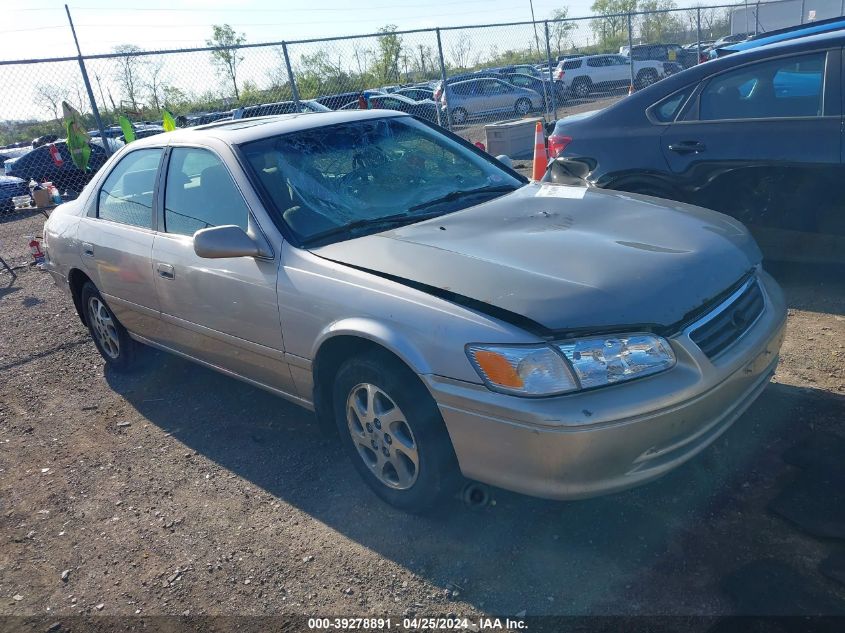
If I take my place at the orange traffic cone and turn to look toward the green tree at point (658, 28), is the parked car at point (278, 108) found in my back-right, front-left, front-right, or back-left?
front-left

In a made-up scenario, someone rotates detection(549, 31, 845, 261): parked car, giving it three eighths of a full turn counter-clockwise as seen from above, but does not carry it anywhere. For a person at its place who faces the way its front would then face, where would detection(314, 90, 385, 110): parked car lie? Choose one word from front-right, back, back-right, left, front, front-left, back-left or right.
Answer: front

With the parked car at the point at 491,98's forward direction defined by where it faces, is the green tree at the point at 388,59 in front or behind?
behind

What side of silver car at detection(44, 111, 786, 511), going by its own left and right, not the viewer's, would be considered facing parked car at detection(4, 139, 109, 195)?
back

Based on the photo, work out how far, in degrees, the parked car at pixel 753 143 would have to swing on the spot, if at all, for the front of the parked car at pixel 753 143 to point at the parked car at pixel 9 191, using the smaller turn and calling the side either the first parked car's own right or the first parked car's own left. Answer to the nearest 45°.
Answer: approximately 135° to the first parked car's own left

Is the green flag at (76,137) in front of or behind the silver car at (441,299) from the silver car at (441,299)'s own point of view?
behind

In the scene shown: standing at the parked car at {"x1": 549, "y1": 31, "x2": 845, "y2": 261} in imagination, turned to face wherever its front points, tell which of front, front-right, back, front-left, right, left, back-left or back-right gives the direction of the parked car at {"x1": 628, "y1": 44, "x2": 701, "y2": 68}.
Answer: left

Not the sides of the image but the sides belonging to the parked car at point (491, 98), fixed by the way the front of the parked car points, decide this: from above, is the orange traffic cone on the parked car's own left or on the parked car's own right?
on the parked car's own right

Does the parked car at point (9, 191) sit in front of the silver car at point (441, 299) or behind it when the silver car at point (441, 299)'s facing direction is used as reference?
behind

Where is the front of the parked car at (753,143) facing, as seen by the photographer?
facing to the right of the viewer

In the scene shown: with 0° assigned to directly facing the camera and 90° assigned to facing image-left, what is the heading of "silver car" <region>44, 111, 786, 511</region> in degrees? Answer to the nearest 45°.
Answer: approximately 315°

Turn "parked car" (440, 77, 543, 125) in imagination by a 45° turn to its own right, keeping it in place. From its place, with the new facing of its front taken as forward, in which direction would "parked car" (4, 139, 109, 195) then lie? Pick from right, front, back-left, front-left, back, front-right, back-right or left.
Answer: back-right

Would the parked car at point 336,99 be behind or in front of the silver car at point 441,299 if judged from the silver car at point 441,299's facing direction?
behind

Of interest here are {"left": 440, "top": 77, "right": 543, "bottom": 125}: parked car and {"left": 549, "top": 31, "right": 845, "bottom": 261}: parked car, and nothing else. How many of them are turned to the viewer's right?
2

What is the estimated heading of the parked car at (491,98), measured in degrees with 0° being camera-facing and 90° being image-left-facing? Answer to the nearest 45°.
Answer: approximately 270°

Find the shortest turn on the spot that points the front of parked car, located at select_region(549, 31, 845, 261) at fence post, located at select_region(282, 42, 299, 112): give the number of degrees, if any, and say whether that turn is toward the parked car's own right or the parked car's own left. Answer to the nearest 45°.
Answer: approximately 135° to the parked car's own left
